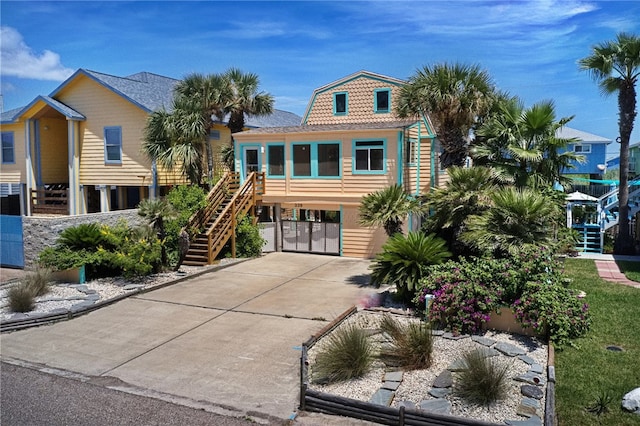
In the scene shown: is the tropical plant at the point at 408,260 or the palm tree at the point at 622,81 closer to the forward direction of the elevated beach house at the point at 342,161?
the tropical plant

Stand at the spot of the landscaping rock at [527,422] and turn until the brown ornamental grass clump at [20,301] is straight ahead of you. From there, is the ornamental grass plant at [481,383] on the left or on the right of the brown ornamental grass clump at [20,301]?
right

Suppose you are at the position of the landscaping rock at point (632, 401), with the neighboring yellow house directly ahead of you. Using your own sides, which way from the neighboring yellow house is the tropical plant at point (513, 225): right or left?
right

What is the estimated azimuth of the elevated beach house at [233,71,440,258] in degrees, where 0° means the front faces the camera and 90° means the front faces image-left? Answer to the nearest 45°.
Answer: approximately 0°

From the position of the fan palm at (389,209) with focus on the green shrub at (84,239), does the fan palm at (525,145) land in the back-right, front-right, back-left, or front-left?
back-right

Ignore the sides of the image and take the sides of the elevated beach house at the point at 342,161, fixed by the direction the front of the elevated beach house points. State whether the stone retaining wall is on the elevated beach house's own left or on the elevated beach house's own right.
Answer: on the elevated beach house's own right

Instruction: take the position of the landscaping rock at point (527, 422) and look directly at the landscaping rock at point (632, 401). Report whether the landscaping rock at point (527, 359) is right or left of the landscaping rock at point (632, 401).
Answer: left

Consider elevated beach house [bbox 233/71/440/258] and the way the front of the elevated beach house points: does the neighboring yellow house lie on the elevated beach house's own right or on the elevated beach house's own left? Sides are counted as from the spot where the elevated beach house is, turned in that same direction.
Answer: on the elevated beach house's own right

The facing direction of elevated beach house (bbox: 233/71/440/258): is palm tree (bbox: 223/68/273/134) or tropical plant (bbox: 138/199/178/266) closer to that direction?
the tropical plant
